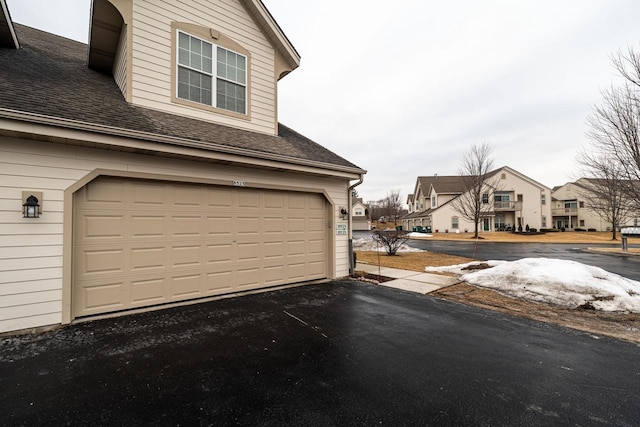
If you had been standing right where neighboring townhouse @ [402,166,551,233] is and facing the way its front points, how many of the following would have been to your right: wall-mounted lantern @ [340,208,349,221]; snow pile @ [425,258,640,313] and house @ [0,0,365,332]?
0

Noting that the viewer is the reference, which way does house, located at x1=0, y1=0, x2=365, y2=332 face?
facing the viewer and to the right of the viewer

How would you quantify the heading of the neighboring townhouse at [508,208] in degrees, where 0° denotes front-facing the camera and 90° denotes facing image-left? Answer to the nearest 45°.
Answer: approximately 45°

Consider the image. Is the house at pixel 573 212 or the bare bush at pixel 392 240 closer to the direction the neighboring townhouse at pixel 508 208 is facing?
the bare bush

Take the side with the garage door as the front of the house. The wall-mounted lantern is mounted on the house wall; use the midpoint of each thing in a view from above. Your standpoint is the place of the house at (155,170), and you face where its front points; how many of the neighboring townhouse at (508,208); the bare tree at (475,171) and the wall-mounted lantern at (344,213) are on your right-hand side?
0

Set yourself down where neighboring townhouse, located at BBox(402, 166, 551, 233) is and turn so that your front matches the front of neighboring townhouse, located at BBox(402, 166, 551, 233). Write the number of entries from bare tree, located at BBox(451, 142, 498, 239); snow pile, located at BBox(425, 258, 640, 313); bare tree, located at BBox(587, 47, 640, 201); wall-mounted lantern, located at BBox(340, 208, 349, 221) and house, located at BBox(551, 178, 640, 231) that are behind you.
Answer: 1

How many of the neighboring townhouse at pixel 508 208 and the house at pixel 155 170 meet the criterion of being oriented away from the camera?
0

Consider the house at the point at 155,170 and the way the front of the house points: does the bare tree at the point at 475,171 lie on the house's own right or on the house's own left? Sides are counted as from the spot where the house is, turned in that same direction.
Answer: on the house's own left

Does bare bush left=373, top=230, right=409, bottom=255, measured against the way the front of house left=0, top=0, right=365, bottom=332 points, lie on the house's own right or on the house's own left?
on the house's own left

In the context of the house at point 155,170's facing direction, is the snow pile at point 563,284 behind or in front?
in front
